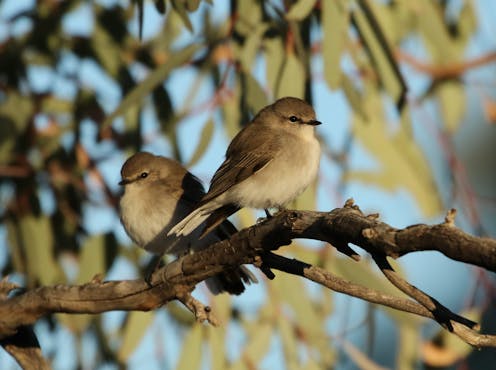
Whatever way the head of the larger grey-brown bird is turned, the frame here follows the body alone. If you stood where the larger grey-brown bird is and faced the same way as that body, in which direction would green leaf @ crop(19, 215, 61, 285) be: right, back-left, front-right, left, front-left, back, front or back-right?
back-left

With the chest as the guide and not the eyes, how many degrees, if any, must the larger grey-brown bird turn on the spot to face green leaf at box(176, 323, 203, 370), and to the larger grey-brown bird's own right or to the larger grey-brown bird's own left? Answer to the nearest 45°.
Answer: approximately 135° to the larger grey-brown bird's own left

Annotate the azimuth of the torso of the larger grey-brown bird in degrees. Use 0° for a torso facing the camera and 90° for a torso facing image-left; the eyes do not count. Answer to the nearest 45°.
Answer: approximately 270°

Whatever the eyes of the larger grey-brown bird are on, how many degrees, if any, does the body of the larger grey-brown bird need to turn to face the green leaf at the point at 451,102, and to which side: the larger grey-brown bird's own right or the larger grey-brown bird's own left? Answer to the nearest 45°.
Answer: approximately 45° to the larger grey-brown bird's own left

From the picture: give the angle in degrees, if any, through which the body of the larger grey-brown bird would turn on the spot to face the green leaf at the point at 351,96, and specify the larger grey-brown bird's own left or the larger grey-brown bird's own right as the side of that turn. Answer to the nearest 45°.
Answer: approximately 45° to the larger grey-brown bird's own left
